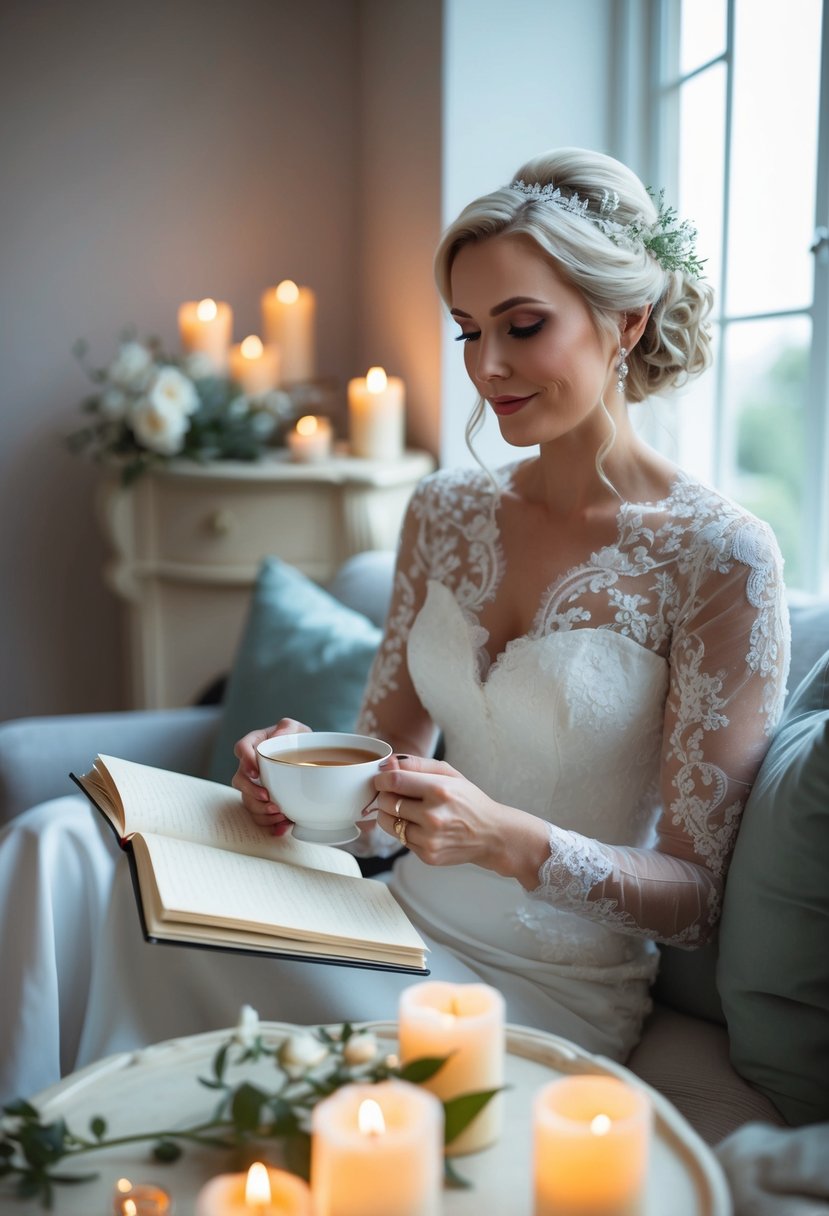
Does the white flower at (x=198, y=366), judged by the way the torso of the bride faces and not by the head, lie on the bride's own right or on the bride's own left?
on the bride's own right

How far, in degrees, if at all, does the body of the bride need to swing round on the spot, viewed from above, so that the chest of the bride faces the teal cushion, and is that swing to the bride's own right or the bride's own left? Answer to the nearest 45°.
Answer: approximately 90° to the bride's own right

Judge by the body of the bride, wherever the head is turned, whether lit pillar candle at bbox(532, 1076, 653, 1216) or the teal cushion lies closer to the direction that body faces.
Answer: the lit pillar candle

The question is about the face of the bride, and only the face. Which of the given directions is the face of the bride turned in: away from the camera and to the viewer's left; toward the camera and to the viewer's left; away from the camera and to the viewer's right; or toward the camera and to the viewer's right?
toward the camera and to the viewer's left

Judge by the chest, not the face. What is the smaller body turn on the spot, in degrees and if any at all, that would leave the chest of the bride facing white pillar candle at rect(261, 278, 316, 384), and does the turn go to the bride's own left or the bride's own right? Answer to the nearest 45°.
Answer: approximately 135° to the bride's own right

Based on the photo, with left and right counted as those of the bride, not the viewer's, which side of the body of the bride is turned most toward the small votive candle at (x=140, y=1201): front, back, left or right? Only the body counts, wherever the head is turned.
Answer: front

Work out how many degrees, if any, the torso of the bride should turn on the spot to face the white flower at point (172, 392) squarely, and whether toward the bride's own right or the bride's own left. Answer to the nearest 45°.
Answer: approximately 90° to the bride's own right

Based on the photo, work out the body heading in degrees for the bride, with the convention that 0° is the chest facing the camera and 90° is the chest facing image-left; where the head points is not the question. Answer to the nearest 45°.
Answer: approximately 45°

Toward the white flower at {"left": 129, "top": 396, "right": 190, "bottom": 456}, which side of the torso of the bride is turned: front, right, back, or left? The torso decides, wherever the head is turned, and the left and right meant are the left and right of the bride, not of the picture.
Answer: right

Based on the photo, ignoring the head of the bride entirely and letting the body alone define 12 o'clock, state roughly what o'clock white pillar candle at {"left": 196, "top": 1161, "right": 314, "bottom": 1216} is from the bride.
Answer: The white pillar candle is roughly at 11 o'clock from the bride.

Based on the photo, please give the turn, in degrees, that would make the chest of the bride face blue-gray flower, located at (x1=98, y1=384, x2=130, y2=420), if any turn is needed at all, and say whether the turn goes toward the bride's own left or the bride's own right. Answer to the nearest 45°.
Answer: approximately 90° to the bride's own right

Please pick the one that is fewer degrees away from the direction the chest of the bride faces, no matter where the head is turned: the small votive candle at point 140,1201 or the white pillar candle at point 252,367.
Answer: the small votive candle
